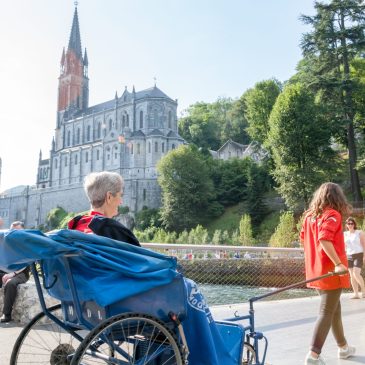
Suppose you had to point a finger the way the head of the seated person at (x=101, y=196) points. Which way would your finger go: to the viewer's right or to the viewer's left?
to the viewer's right

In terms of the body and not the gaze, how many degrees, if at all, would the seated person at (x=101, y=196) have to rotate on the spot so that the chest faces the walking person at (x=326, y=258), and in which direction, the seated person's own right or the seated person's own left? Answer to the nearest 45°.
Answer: approximately 45° to the seated person's own right

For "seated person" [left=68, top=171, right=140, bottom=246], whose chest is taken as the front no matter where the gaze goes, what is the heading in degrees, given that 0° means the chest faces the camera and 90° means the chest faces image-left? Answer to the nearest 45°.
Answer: approximately 225°

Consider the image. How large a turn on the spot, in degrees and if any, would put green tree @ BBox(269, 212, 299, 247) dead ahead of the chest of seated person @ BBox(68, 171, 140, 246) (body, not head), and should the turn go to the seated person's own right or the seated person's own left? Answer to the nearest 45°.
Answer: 0° — they already face it
